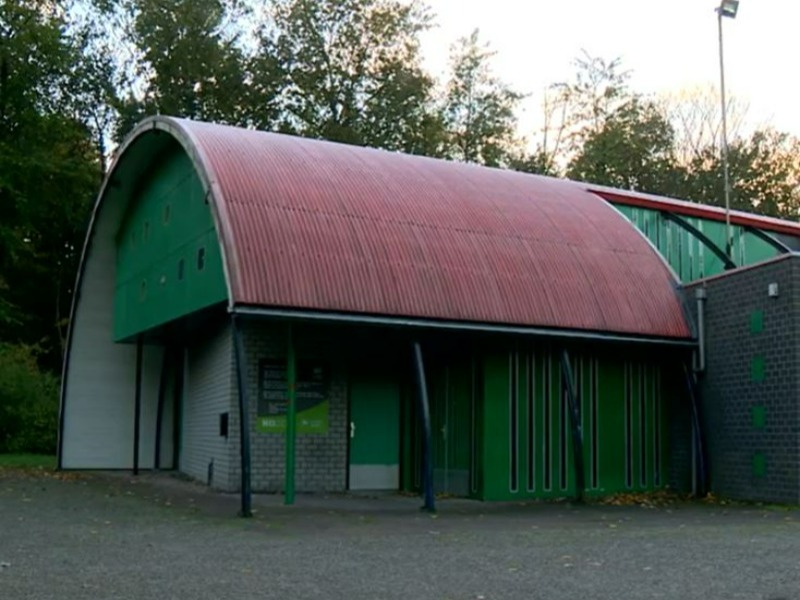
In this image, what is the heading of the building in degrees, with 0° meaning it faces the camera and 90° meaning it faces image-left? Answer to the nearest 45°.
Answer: approximately 45°

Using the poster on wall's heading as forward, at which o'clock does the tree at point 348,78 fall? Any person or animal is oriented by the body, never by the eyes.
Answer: The tree is roughly at 6 o'clock from the poster on wall.

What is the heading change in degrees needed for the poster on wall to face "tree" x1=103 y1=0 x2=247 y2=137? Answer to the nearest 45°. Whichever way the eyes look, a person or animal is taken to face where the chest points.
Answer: approximately 180°

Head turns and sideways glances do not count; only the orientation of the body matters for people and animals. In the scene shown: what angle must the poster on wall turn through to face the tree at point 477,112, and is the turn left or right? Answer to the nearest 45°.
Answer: approximately 180°

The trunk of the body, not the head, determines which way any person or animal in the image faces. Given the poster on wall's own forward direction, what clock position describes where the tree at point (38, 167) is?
The tree is roughly at 5 o'clock from the poster on wall.

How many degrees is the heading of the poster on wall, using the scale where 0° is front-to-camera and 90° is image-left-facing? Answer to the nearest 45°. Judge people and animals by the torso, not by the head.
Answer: approximately 0°

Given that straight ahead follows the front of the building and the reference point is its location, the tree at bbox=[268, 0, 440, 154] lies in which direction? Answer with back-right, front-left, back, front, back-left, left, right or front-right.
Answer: back-right

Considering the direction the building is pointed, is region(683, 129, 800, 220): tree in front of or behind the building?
behind

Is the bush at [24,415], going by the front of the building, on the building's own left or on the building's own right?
on the building's own right
